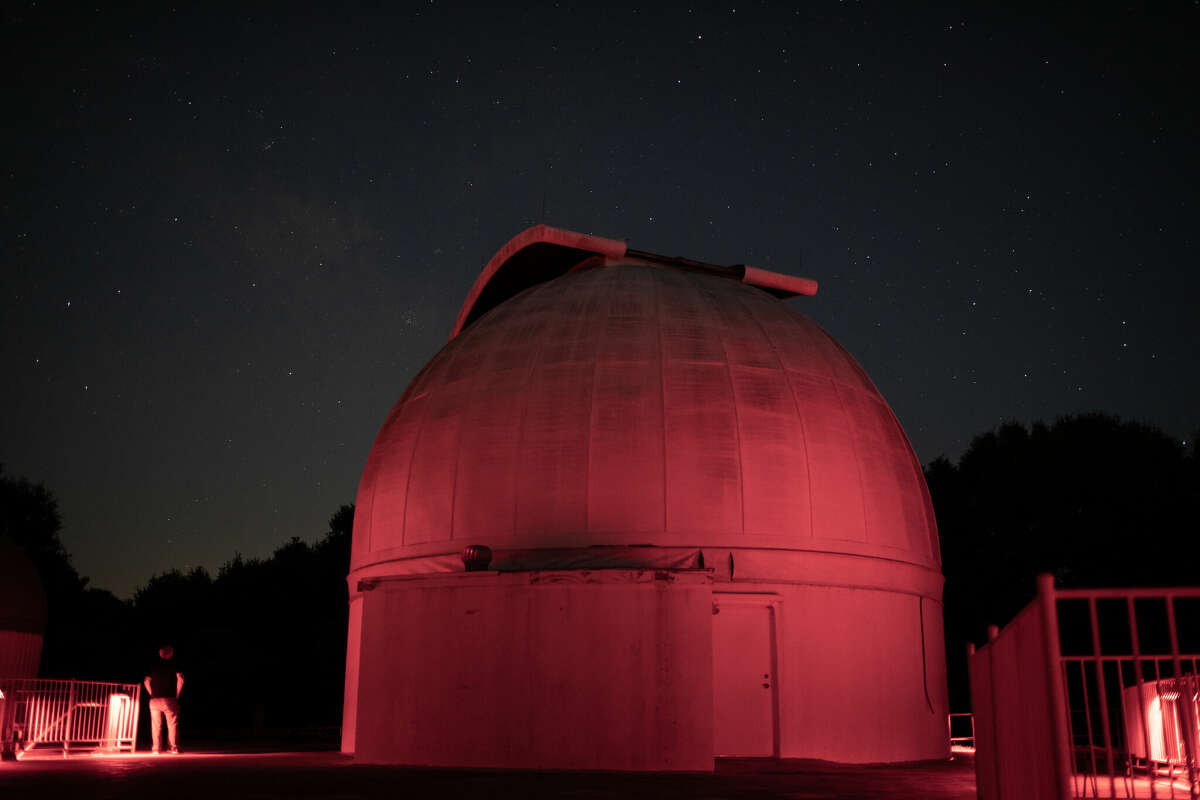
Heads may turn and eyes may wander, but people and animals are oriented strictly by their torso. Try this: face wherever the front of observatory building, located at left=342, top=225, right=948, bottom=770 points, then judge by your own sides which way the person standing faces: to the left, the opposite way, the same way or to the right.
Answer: the opposite way

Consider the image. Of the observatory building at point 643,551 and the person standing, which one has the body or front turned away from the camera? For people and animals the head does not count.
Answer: the person standing

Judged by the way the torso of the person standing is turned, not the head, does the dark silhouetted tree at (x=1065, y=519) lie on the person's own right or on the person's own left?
on the person's own right

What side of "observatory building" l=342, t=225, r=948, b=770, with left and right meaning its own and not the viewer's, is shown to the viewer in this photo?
front

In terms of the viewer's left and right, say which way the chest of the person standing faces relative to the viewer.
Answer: facing away from the viewer

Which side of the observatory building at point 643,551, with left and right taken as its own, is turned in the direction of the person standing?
right

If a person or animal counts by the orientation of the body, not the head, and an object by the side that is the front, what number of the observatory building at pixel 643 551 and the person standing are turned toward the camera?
1

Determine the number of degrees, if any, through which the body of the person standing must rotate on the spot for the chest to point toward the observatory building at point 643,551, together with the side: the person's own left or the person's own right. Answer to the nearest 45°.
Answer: approximately 135° to the person's own right
